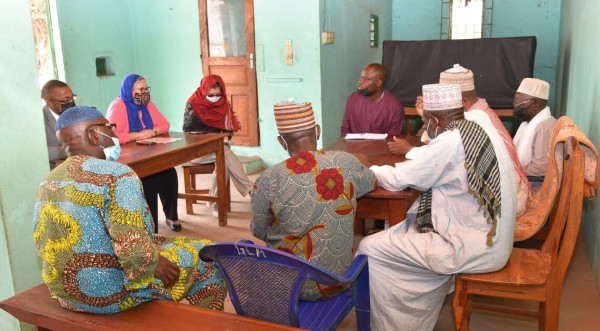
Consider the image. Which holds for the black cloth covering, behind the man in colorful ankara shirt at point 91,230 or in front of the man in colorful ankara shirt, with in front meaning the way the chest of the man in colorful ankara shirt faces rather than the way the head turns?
in front

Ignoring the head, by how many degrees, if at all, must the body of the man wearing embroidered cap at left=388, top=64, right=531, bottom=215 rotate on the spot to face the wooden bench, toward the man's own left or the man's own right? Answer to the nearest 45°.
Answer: approximately 45° to the man's own left

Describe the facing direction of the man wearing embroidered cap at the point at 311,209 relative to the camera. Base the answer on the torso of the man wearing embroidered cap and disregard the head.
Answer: away from the camera

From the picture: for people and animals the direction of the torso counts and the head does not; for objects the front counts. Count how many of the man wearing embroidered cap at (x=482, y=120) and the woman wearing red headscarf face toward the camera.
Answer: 1

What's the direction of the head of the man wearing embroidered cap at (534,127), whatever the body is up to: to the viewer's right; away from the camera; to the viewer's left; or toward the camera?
to the viewer's left

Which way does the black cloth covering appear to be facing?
toward the camera

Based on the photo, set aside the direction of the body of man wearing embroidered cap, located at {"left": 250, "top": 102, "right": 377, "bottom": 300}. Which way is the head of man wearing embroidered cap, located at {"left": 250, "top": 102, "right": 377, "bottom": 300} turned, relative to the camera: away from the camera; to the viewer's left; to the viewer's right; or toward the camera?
away from the camera

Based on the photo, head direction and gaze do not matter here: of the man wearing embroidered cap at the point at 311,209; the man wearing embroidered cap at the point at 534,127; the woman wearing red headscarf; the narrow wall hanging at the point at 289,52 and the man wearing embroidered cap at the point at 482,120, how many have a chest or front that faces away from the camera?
1

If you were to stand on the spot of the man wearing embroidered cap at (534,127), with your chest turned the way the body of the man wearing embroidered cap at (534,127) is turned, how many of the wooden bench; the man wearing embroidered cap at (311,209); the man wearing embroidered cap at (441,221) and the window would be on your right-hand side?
1

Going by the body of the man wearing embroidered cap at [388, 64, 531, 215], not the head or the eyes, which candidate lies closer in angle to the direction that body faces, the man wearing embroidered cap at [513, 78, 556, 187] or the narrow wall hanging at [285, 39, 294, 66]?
the narrow wall hanging

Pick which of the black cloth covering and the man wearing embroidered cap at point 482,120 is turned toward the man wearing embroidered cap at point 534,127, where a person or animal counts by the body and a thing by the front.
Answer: the black cloth covering

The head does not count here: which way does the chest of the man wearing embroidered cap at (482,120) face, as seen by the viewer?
to the viewer's left

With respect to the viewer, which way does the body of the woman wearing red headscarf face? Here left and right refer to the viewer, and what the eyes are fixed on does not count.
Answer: facing the viewer

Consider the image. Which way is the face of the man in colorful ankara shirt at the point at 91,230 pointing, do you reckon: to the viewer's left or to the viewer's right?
to the viewer's right

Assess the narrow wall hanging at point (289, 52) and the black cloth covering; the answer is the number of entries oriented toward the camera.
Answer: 2

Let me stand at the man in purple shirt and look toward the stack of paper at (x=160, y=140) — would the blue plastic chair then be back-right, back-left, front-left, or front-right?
front-left

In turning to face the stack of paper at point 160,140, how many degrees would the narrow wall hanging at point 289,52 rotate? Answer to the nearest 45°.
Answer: approximately 45° to its right

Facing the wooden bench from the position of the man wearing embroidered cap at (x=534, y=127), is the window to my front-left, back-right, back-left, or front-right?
back-right
